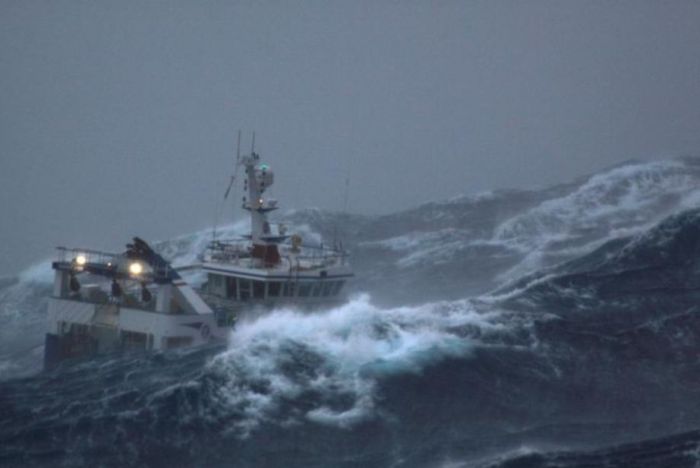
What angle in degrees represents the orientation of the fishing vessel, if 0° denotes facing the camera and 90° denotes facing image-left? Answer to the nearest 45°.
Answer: approximately 225°
